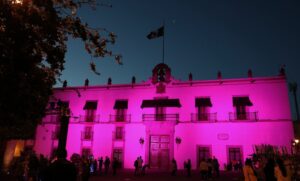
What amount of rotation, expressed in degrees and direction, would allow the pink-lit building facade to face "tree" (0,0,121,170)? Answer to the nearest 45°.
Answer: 0° — it already faces it

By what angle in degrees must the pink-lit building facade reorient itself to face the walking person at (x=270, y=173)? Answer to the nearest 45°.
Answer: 0° — it already faces them

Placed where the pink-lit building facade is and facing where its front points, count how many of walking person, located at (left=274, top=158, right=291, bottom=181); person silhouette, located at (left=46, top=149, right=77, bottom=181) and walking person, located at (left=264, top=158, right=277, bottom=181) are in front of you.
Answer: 3

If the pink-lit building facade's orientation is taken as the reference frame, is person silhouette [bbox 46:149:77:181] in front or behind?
in front

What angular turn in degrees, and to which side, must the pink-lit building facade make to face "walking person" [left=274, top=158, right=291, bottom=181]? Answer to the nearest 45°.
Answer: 0° — it already faces them

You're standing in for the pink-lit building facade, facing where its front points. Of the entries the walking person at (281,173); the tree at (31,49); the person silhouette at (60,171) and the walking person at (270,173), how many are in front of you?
4

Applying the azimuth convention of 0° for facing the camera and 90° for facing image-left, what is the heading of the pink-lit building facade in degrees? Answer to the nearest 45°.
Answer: approximately 0°
